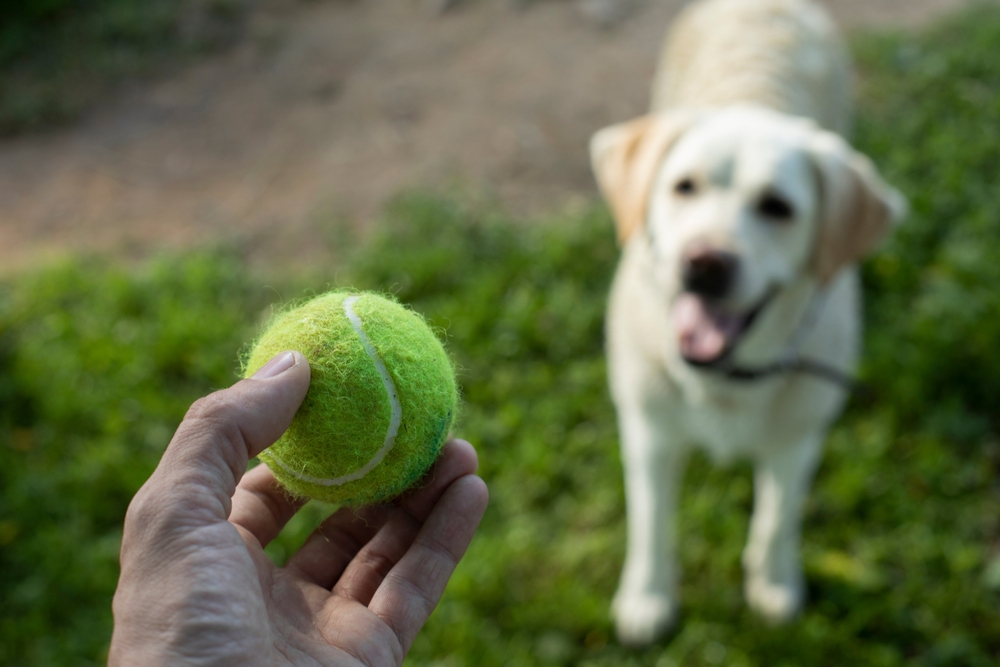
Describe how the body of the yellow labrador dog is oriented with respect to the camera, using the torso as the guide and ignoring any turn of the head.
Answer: toward the camera

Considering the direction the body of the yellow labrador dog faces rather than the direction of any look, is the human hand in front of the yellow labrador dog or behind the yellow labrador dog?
in front
